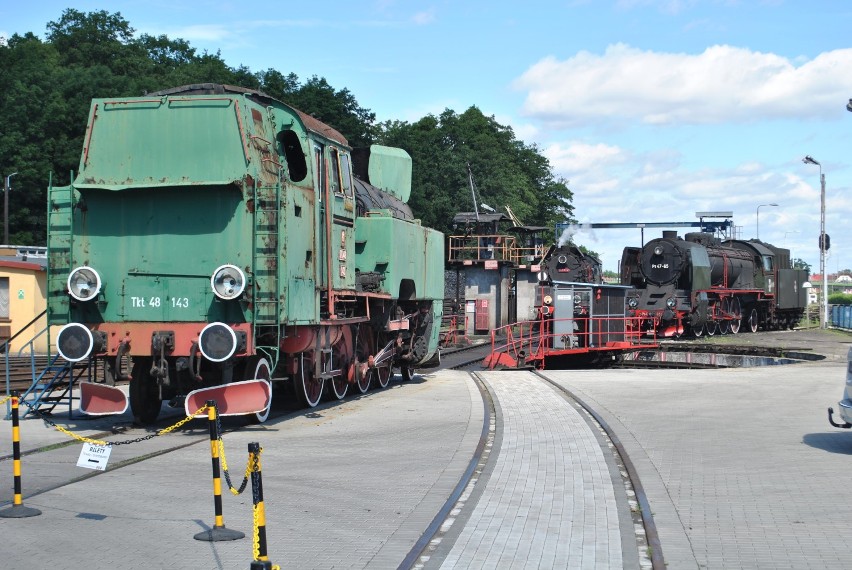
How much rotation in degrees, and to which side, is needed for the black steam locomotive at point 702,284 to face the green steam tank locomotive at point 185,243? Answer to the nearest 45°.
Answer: approximately 45° to its left

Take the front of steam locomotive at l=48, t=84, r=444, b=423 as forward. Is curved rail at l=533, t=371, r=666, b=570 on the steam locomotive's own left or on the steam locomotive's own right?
on the steam locomotive's own right

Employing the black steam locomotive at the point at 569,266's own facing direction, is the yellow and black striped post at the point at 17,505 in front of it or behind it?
in front

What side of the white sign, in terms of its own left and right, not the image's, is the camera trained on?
front

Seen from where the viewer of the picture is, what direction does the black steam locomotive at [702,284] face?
facing the viewer and to the left of the viewer

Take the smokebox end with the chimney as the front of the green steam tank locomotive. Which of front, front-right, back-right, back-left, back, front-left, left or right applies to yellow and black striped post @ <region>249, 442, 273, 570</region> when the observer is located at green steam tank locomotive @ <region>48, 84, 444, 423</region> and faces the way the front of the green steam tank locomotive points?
back-right

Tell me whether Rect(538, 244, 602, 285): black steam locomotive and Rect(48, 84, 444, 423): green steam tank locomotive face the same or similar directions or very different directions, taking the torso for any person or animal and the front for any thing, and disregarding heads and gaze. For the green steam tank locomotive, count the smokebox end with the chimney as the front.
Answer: very different directions

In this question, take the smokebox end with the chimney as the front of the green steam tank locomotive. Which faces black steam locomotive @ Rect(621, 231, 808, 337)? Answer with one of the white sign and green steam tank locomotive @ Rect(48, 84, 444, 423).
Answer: the green steam tank locomotive

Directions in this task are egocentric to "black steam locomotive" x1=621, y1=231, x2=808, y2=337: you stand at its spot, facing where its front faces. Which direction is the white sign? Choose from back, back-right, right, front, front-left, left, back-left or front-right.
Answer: front-left

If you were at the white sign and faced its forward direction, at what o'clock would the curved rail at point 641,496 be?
The curved rail is roughly at 9 o'clock from the white sign.

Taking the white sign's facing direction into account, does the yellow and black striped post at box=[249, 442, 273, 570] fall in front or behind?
in front

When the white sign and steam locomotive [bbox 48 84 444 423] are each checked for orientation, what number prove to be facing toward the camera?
1
